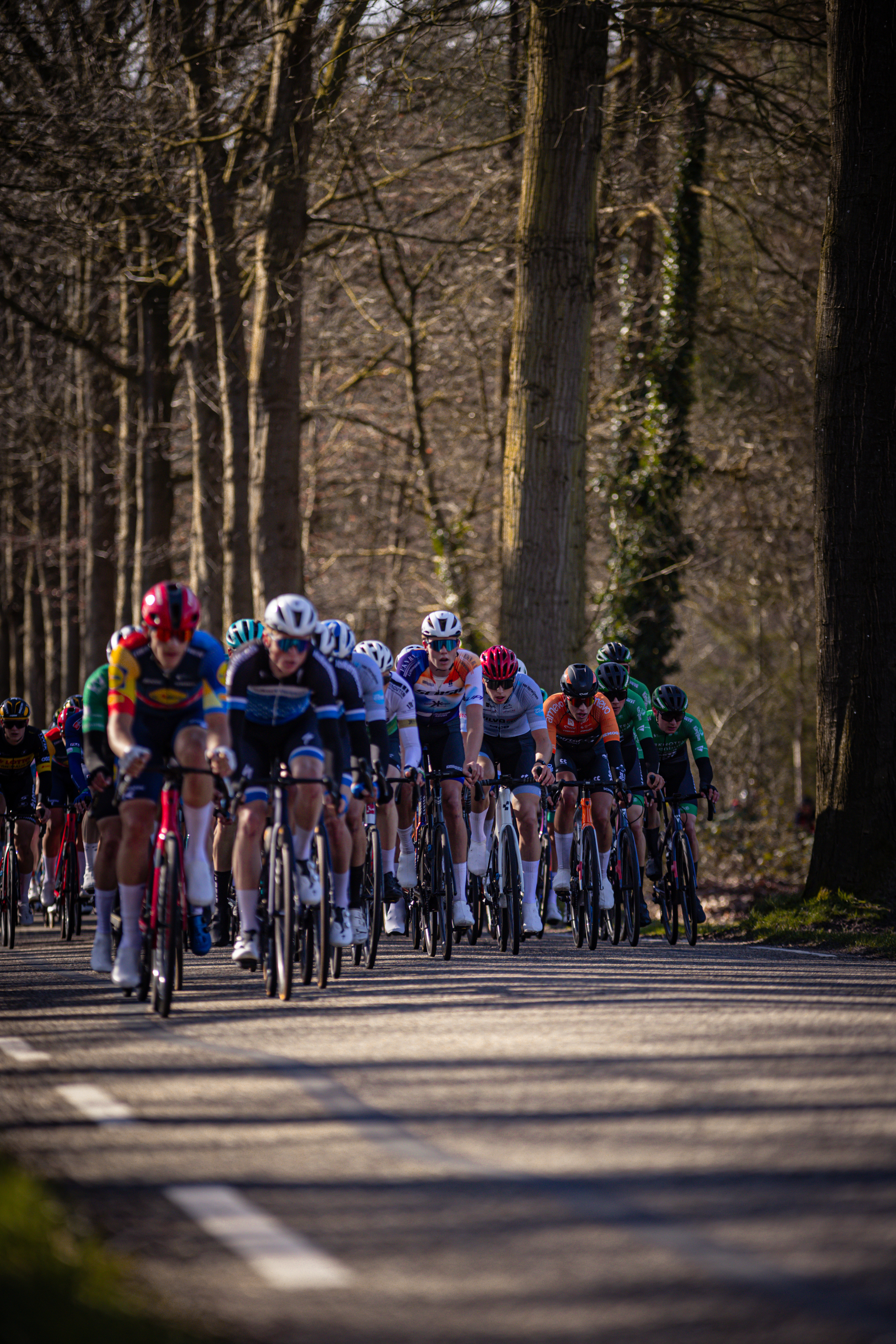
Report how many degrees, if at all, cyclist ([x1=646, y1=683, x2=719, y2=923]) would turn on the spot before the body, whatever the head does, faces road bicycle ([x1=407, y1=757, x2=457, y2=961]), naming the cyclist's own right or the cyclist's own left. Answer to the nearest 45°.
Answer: approximately 45° to the cyclist's own right

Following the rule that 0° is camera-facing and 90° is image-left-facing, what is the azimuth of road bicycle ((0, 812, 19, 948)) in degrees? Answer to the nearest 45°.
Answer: approximately 0°

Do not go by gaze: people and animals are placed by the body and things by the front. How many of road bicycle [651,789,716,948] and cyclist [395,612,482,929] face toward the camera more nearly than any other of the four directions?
2

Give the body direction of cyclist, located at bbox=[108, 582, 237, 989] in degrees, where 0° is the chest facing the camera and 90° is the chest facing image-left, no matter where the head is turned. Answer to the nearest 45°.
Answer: approximately 0°

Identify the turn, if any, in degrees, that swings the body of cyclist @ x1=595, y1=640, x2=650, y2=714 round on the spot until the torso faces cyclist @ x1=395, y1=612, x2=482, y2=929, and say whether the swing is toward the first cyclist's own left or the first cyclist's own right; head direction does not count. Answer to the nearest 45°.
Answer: approximately 45° to the first cyclist's own right
